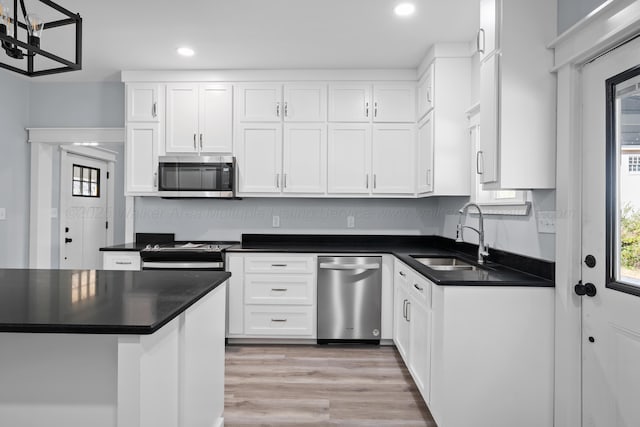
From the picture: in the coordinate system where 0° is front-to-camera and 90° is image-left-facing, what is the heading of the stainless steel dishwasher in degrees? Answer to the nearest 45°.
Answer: approximately 0°

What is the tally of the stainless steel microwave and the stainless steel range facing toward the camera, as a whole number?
2

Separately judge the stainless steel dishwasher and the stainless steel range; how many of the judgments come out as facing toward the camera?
2

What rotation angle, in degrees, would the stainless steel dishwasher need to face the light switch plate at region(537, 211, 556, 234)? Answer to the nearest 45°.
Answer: approximately 45° to its left

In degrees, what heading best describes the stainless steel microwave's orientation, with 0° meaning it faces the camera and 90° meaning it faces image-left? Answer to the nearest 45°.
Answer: approximately 0°
